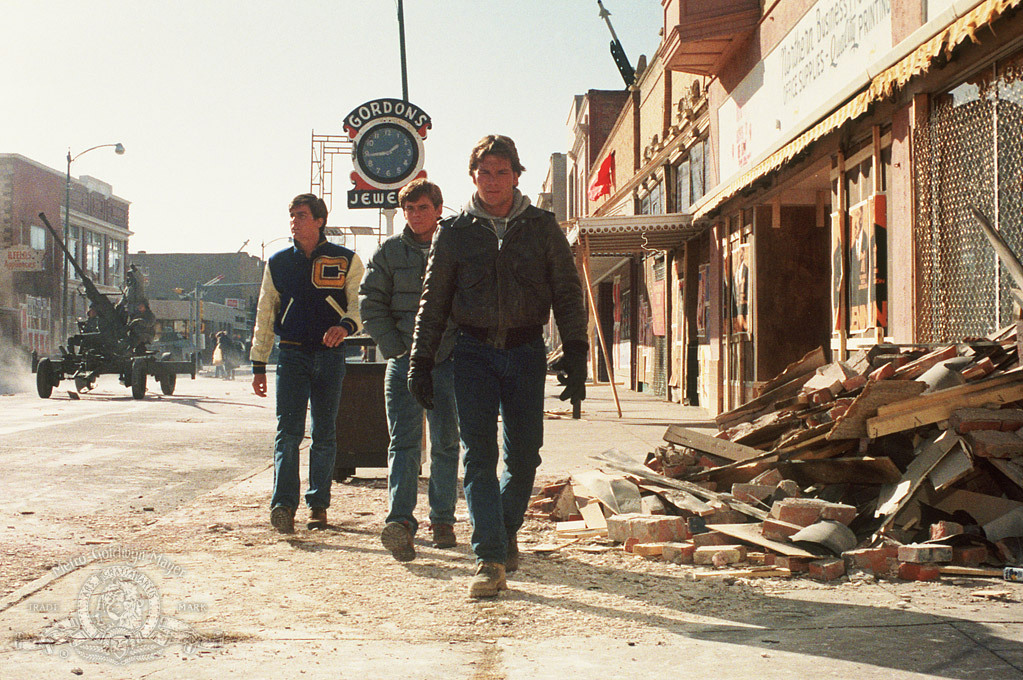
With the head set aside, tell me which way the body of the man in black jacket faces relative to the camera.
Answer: toward the camera

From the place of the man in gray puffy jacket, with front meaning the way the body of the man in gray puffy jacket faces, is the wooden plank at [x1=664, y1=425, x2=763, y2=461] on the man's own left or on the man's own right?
on the man's own left

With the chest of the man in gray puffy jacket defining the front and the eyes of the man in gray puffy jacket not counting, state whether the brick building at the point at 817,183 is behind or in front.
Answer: behind

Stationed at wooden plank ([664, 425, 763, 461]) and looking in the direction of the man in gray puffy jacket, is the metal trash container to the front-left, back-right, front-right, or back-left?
front-right

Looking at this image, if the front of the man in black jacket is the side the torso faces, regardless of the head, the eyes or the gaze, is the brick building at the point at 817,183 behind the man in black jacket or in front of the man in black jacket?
behind

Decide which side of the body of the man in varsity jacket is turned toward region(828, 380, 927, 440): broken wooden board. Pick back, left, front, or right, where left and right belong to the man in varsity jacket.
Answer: left

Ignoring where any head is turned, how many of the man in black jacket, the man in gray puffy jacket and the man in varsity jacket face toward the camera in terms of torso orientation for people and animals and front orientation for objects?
3

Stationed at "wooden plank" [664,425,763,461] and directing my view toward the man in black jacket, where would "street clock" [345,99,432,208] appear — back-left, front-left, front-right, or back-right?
back-right

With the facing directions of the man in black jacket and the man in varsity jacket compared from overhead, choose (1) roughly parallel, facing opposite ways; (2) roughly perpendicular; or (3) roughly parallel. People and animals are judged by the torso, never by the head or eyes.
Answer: roughly parallel

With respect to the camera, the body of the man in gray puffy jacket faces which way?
toward the camera

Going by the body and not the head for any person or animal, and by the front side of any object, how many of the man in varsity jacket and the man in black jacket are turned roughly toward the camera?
2

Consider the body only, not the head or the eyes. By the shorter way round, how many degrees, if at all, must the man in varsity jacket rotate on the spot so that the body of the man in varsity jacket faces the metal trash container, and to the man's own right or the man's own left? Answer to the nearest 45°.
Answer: approximately 180°

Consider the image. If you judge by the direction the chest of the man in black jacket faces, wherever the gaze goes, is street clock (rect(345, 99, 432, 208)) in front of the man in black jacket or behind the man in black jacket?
behind

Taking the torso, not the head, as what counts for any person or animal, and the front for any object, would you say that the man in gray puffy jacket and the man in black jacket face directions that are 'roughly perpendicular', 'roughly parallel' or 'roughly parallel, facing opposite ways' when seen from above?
roughly parallel

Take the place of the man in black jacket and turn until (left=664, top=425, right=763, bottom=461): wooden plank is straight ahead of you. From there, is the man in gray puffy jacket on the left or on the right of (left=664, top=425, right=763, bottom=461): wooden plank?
left
